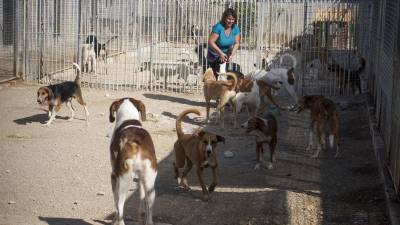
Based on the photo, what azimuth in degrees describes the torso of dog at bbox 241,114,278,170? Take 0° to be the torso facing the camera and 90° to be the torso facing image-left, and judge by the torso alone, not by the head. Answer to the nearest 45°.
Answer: approximately 45°

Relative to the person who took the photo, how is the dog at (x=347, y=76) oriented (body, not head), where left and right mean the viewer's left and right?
facing to the left of the viewer

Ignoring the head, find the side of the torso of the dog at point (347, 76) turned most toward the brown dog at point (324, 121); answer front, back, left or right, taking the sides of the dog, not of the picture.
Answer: left

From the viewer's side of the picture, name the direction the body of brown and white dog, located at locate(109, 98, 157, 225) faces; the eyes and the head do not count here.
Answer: away from the camera

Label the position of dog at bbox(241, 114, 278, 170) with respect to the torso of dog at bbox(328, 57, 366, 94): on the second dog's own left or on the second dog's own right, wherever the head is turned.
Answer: on the second dog's own left

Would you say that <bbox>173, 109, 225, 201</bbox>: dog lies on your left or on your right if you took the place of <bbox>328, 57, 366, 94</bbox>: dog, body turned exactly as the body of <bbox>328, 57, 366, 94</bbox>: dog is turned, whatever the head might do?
on your left
